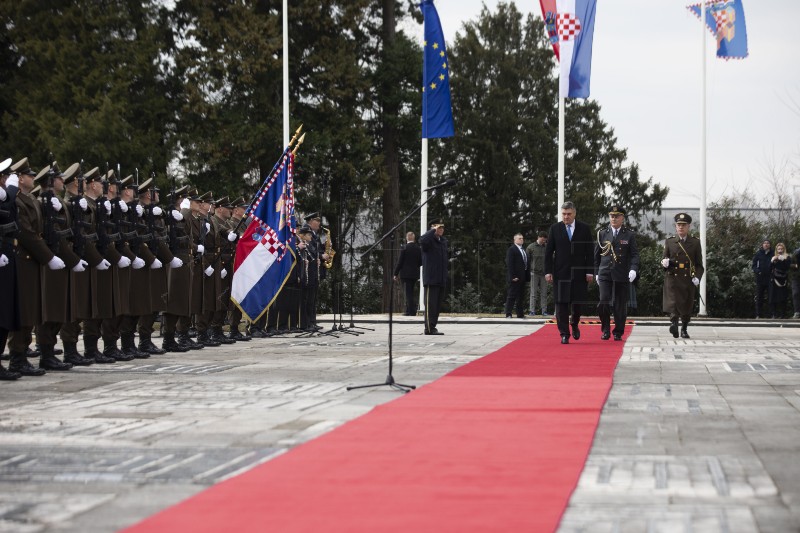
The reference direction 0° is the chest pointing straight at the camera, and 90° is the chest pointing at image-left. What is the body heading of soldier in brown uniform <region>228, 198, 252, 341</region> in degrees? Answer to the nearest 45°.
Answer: approximately 270°

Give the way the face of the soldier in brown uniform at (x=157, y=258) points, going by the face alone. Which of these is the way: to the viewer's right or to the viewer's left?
to the viewer's right

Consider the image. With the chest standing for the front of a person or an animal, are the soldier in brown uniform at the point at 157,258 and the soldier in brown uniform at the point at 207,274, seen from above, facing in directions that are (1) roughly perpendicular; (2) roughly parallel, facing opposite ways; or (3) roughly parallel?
roughly parallel

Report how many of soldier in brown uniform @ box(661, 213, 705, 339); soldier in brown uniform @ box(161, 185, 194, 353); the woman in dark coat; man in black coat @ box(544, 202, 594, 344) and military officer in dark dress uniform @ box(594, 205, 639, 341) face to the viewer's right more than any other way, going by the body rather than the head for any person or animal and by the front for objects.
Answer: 1

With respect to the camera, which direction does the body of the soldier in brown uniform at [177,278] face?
to the viewer's right

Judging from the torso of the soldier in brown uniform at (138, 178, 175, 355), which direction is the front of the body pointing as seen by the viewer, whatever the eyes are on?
to the viewer's right

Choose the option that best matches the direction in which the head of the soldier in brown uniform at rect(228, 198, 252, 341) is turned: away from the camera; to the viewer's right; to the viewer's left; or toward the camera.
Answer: to the viewer's right

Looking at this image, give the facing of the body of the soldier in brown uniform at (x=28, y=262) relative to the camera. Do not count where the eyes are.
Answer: to the viewer's right

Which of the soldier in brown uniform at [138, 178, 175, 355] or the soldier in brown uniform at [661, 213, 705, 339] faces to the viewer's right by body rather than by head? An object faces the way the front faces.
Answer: the soldier in brown uniform at [138, 178, 175, 355]

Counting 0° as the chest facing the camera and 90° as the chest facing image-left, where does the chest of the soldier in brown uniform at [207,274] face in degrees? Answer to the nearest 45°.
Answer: approximately 270°

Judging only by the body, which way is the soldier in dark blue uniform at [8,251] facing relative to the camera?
to the viewer's right

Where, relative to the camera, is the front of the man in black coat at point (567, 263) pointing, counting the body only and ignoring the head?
toward the camera

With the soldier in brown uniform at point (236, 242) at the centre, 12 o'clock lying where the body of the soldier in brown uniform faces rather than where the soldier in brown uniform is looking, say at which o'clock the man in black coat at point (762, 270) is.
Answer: The man in black coat is roughly at 11 o'clock from the soldier in brown uniform.

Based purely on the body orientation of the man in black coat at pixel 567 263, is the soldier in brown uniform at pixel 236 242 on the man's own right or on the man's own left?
on the man's own right
